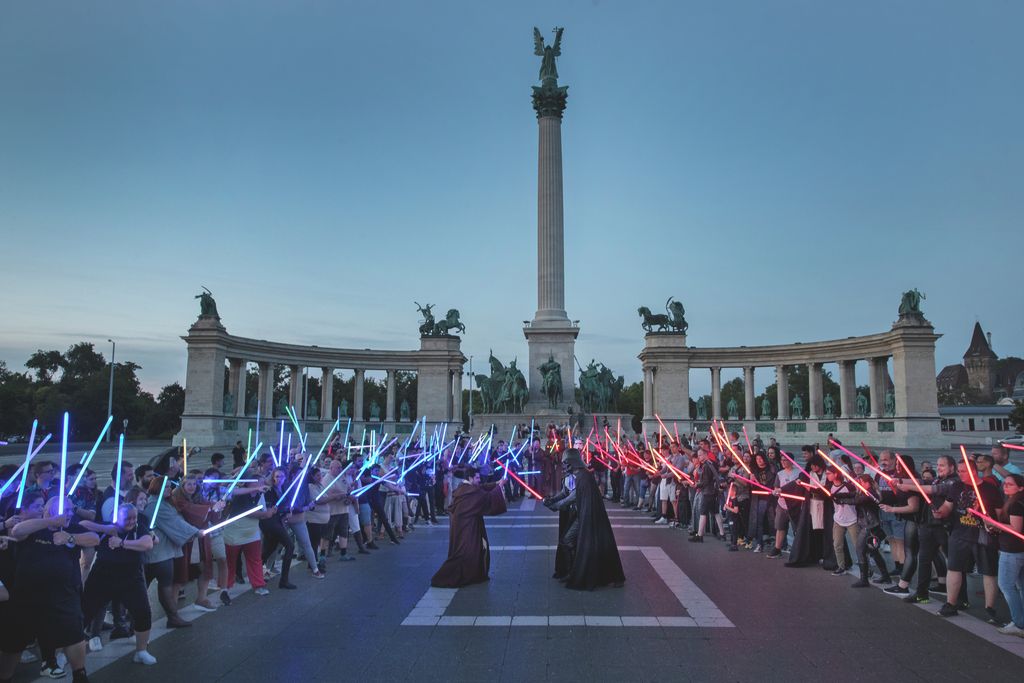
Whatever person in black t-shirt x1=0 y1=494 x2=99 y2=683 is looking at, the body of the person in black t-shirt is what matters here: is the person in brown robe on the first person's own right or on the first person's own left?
on the first person's own left

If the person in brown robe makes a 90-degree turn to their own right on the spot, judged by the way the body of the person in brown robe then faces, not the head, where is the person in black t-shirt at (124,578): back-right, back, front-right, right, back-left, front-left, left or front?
front-right

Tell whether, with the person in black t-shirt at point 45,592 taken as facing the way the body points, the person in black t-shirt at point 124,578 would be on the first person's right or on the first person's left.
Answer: on the first person's left

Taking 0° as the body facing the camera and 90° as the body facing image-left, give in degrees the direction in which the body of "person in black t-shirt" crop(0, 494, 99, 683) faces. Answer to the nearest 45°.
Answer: approximately 315°

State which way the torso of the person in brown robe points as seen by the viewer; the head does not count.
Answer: to the viewer's right

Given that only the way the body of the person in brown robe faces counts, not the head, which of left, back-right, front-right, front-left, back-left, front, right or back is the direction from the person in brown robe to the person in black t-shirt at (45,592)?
back-right

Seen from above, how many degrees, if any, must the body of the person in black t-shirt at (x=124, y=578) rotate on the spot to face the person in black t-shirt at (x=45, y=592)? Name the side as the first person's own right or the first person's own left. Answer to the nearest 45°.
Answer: approximately 90° to the first person's own right
